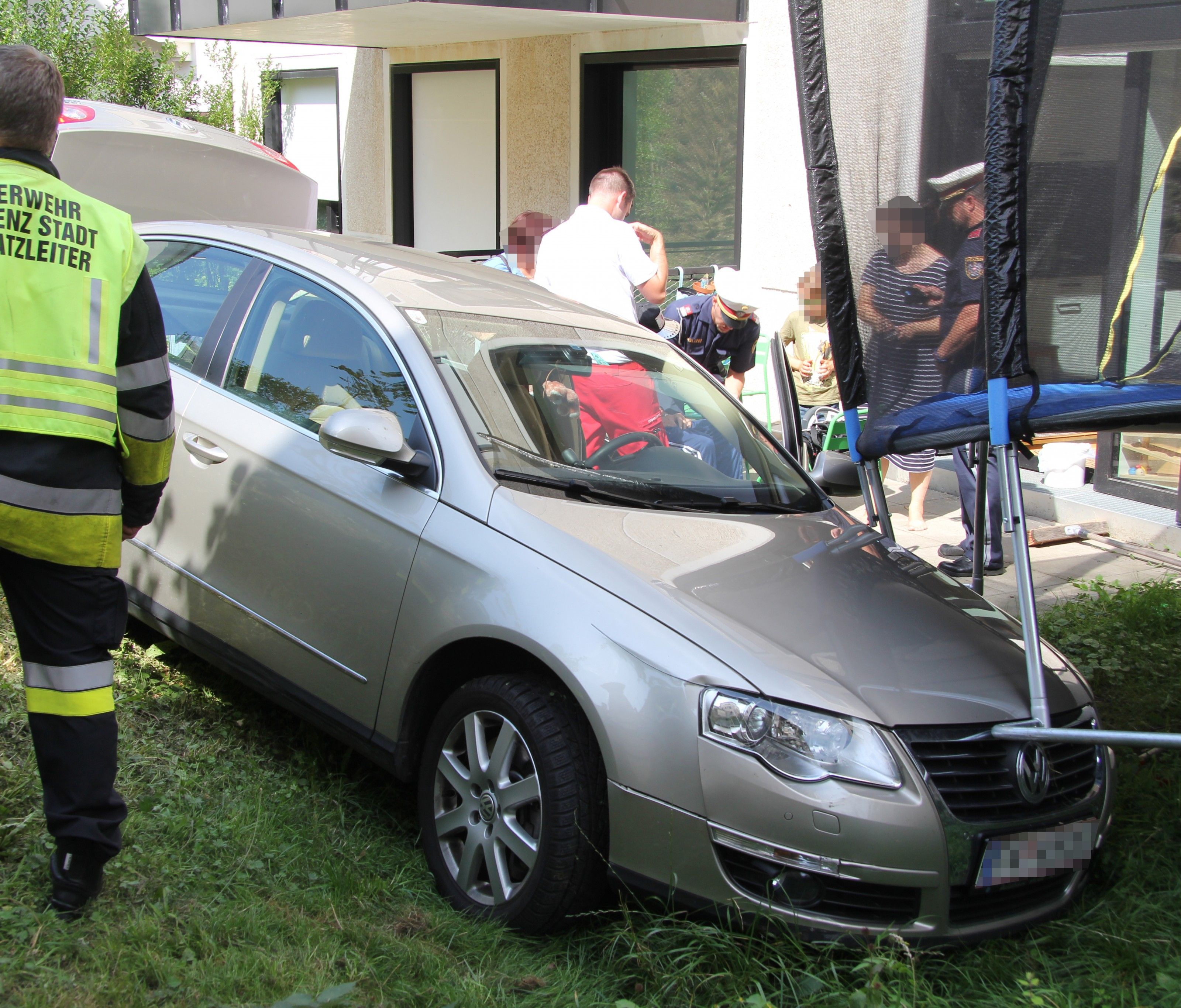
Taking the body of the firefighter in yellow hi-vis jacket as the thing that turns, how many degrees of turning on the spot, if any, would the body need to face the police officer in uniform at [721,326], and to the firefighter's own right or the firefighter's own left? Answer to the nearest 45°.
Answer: approximately 45° to the firefighter's own right

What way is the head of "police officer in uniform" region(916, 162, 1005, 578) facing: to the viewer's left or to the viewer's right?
to the viewer's left

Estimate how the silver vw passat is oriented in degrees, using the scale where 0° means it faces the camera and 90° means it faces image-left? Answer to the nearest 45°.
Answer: approximately 315°

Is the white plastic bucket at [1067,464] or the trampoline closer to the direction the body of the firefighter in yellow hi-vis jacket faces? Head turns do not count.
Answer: the white plastic bucket

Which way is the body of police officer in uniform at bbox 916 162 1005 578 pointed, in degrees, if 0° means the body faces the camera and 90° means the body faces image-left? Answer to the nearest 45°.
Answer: approximately 90°

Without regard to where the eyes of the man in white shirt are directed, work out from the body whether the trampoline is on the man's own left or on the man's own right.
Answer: on the man's own right

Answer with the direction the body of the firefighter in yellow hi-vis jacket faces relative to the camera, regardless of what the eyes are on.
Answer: away from the camera

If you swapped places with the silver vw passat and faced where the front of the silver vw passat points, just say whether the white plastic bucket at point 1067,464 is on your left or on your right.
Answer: on your left

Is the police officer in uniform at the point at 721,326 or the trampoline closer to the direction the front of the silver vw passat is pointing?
the trampoline
